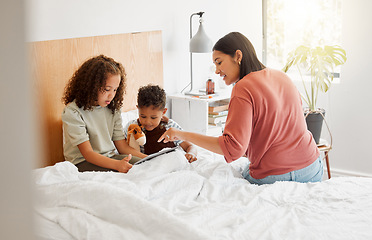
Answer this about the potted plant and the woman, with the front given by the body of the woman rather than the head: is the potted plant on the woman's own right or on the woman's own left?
on the woman's own right

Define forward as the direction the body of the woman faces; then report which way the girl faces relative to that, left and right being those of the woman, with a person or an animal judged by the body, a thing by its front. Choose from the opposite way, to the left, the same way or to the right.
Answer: the opposite way

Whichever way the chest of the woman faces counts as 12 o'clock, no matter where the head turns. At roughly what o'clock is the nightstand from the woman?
The nightstand is roughly at 1 o'clock from the woman.

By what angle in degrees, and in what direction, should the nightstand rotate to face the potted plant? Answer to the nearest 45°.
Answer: approximately 45° to its left

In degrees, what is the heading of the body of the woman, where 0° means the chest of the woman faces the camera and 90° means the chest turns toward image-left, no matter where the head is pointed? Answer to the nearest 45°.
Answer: approximately 135°

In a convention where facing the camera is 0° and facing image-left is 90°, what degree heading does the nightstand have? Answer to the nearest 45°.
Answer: approximately 315°

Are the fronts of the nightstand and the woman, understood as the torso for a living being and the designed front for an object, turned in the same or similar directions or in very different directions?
very different directions

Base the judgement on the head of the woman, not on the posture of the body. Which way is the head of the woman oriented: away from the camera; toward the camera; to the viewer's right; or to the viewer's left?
to the viewer's left
